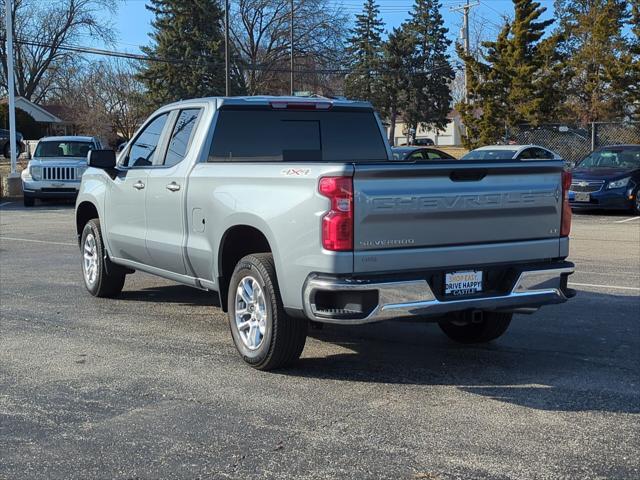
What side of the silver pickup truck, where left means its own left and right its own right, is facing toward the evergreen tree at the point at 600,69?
right

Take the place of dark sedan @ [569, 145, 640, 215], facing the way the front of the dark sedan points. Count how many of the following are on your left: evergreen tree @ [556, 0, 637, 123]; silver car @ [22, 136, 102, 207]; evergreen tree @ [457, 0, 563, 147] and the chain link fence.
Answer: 0

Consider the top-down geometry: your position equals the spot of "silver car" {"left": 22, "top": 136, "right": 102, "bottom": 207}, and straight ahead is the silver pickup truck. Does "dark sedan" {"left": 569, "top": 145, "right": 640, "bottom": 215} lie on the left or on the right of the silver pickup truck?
left

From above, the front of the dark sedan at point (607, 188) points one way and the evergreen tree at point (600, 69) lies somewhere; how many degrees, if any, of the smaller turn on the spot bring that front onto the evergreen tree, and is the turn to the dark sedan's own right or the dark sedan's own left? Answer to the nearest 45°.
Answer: approximately 135° to the dark sedan's own right

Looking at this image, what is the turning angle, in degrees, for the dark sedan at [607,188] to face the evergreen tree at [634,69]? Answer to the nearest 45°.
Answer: approximately 135° to its right

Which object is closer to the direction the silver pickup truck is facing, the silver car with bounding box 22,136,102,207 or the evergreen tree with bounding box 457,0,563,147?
the silver car

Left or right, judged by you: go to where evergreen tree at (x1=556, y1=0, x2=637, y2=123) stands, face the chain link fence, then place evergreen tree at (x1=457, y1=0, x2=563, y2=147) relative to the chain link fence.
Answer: right

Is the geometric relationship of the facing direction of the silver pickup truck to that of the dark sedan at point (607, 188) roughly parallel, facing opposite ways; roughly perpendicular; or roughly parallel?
roughly perpendicular

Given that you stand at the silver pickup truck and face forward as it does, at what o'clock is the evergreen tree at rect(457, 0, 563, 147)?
The evergreen tree is roughly at 2 o'clock from the silver pickup truck.

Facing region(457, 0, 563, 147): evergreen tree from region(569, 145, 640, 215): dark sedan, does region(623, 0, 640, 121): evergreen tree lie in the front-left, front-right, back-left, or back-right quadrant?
front-right

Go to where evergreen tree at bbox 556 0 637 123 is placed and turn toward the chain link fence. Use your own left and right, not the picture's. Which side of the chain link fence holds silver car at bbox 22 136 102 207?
right

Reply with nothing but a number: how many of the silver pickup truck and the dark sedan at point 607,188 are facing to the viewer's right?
0

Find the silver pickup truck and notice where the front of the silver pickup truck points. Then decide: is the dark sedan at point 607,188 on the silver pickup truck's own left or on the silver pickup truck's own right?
on the silver pickup truck's own right

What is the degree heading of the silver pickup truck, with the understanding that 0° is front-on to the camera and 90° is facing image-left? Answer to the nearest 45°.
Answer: approximately 135°

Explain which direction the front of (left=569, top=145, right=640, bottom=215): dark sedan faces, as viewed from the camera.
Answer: facing the viewer and to the left of the viewer

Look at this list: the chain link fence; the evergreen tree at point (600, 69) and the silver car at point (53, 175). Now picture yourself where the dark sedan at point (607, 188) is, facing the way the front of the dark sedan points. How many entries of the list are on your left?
0

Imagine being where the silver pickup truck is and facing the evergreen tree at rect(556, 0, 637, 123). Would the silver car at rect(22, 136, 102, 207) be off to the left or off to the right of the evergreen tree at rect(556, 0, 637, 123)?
left
